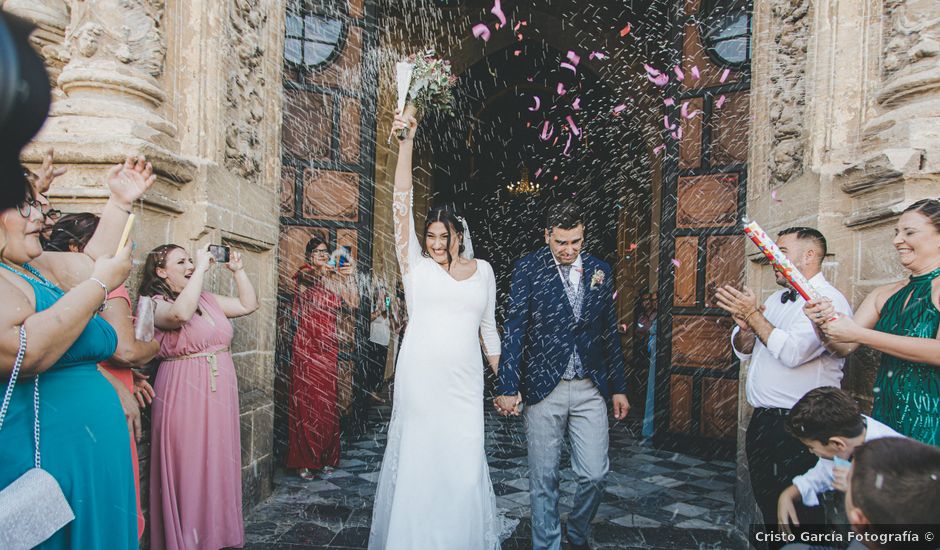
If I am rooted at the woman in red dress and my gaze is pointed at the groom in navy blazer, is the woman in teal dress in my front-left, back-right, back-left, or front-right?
front-right

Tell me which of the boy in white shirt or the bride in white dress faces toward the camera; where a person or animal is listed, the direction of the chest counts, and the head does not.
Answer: the bride in white dress

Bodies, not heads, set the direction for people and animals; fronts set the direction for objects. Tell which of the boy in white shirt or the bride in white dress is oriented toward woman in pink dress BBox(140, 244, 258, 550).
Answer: the boy in white shirt

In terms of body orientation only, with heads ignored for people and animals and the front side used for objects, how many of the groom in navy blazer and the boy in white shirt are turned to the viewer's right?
0

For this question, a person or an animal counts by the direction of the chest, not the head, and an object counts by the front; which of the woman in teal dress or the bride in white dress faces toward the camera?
the bride in white dress

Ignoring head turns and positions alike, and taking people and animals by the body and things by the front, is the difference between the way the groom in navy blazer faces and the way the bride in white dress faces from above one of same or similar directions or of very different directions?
same or similar directions

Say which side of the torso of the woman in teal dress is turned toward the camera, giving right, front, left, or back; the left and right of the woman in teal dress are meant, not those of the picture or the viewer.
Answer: right

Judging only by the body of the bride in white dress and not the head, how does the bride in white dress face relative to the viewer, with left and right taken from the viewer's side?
facing the viewer

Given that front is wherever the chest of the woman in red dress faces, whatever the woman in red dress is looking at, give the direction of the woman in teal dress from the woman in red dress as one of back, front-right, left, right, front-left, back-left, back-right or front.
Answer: front-right

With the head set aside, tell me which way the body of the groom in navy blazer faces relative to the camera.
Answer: toward the camera

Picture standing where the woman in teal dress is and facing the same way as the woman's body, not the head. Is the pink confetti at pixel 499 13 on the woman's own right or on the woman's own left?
on the woman's own left

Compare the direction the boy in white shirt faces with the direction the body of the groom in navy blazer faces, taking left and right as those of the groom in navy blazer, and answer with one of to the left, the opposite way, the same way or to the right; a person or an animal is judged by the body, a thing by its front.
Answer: to the right

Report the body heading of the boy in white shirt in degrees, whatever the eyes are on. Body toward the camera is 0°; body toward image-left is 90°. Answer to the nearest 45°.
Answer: approximately 90°

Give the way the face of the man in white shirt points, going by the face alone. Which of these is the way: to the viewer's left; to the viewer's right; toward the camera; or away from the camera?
to the viewer's left
